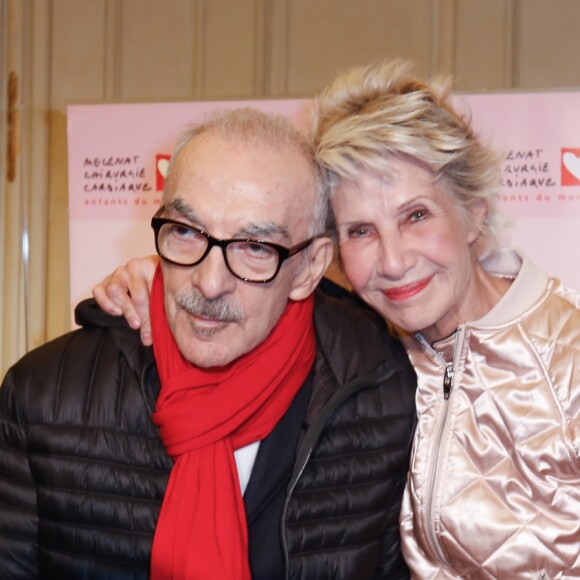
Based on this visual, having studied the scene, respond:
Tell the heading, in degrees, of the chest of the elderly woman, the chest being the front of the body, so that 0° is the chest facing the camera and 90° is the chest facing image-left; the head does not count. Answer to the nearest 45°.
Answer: approximately 45°

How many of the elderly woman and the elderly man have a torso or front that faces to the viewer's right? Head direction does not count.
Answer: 0

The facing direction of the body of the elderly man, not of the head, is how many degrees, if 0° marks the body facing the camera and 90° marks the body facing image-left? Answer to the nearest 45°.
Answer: approximately 0°
